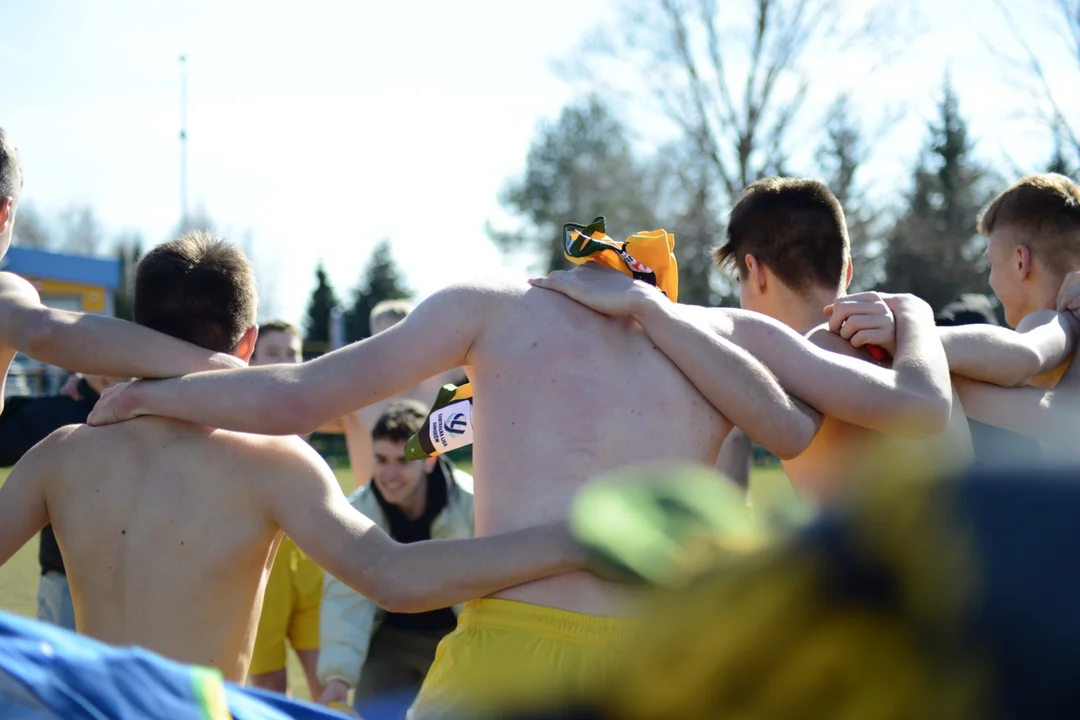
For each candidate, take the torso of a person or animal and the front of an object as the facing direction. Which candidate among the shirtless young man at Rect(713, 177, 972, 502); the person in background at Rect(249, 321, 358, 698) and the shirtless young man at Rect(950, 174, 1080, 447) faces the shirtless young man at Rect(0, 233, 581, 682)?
the person in background

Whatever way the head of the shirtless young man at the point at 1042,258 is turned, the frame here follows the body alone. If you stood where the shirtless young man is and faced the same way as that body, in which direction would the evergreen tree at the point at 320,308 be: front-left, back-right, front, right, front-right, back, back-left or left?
front

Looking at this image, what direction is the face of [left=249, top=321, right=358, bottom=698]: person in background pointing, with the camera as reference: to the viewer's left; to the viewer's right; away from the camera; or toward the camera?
toward the camera

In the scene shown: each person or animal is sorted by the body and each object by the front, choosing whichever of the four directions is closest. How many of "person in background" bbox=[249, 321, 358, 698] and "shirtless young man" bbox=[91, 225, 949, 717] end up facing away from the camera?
1

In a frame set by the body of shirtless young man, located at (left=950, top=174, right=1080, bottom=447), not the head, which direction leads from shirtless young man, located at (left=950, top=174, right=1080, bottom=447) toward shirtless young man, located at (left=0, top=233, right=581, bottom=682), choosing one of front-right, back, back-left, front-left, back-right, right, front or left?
left

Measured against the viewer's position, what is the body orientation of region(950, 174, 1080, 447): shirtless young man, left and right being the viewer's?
facing away from the viewer and to the left of the viewer

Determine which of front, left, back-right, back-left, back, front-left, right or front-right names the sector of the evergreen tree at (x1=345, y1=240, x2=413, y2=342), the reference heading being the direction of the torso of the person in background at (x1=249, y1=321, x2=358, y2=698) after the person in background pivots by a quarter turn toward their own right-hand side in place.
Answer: right

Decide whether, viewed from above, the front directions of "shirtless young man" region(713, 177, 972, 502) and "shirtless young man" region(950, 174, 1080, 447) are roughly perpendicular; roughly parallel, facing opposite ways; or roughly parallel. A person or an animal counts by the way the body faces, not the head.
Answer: roughly parallel

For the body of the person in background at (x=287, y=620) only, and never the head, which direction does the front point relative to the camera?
toward the camera

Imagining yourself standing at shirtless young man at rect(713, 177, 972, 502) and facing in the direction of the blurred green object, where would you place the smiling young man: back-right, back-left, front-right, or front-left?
back-right

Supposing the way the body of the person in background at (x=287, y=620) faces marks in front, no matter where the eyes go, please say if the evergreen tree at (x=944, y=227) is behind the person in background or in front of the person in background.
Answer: behind

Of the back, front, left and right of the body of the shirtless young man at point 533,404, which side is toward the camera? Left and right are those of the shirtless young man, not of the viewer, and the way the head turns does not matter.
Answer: back

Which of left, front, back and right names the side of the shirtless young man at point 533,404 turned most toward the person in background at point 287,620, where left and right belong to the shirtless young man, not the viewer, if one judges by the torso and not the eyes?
front

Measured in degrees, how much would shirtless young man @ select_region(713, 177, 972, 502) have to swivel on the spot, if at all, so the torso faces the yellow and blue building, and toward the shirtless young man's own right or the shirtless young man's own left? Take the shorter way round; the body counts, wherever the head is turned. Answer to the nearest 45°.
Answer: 0° — they already face it

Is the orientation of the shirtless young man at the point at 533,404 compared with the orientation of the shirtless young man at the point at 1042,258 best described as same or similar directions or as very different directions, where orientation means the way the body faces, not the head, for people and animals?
same or similar directions

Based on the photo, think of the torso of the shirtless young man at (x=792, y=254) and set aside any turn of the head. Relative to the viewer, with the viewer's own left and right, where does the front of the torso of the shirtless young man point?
facing away from the viewer and to the left of the viewer

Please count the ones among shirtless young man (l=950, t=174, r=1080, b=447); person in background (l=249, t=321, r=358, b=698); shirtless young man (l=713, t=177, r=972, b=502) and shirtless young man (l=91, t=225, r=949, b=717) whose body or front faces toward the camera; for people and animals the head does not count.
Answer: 1

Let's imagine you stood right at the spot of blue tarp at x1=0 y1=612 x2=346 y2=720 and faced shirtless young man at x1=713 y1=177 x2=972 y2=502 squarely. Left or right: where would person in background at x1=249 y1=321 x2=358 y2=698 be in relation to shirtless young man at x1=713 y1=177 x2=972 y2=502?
left
